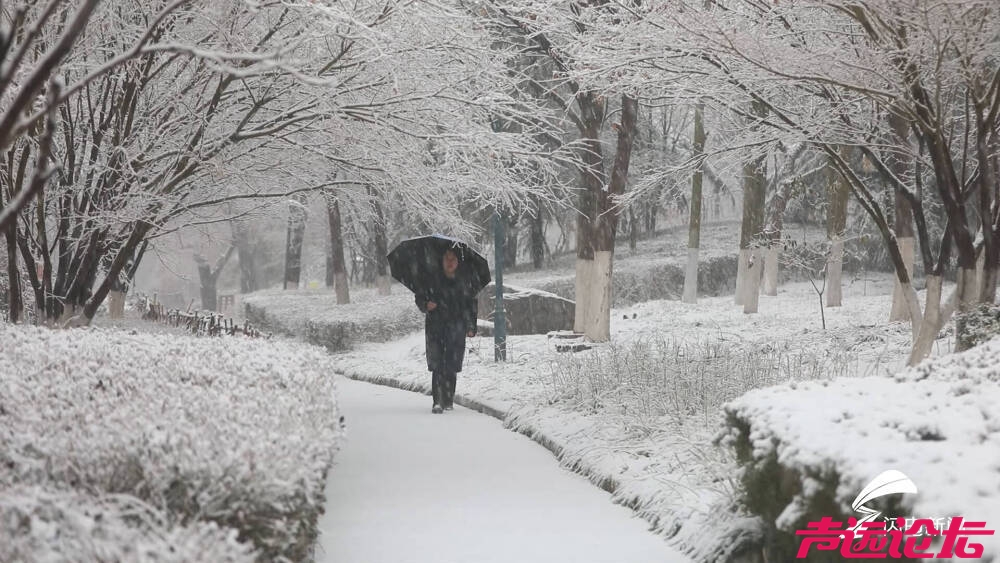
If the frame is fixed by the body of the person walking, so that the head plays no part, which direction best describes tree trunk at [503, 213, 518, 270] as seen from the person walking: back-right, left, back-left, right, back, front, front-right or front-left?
back

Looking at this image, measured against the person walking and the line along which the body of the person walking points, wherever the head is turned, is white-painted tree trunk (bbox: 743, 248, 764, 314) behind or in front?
behind

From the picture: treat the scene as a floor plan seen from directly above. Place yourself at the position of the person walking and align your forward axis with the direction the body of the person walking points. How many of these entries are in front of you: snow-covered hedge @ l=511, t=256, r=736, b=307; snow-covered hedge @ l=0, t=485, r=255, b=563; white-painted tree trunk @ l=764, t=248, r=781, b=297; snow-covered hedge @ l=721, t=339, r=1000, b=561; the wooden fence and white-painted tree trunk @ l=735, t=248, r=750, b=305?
2

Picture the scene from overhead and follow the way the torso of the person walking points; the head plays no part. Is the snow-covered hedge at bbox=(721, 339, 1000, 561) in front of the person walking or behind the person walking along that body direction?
in front

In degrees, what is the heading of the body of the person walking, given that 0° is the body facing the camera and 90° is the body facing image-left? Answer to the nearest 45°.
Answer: approximately 0°

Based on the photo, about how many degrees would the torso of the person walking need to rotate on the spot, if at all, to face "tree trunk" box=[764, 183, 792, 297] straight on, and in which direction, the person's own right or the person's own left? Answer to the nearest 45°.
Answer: approximately 135° to the person's own left

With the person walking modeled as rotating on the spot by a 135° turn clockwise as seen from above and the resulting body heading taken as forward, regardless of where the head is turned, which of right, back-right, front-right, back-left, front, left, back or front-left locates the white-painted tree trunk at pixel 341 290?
front-right

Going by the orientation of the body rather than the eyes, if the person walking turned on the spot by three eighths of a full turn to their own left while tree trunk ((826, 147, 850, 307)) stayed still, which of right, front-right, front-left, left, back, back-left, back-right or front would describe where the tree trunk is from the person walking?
front

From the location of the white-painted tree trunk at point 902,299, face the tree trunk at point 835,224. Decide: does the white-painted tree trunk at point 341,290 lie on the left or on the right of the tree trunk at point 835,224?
left

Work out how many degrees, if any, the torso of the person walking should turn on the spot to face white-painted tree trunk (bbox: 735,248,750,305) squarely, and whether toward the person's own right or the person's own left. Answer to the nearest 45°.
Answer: approximately 135° to the person's own left

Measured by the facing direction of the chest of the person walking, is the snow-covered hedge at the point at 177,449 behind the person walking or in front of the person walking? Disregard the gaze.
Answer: in front

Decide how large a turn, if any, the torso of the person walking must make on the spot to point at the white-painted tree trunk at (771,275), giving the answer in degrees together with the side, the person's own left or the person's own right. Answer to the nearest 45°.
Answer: approximately 135° to the person's own left

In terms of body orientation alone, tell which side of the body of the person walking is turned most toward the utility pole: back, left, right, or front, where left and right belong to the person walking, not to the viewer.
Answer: back
